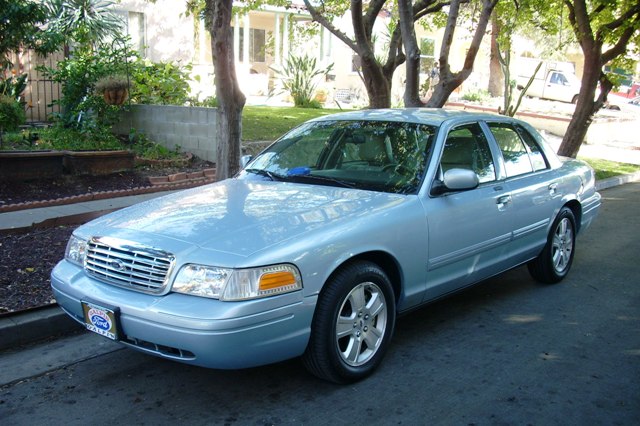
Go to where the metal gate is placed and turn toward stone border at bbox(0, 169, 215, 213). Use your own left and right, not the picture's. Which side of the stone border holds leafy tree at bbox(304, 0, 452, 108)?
left

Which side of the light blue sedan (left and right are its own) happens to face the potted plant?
right

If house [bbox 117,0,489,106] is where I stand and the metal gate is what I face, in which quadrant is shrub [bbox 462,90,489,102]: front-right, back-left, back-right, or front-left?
back-left

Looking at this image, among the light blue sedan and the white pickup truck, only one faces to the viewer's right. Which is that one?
the white pickup truck

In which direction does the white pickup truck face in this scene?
to the viewer's right

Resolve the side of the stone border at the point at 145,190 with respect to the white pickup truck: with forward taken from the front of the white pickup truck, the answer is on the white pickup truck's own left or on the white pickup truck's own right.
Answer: on the white pickup truck's own right

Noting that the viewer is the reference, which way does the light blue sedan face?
facing the viewer and to the left of the viewer

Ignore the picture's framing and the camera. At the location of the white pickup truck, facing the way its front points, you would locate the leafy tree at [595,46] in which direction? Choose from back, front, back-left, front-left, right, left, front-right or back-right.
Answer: right

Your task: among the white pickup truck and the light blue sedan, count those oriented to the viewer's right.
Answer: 1

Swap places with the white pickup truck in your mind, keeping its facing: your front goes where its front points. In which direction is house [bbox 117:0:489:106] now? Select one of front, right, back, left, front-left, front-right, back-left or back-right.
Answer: back-right

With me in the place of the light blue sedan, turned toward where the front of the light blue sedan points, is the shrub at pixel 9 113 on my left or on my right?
on my right

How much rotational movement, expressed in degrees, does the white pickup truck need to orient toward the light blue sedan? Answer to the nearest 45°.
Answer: approximately 90° to its right

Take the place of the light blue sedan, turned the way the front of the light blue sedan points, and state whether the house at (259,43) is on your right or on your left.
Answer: on your right

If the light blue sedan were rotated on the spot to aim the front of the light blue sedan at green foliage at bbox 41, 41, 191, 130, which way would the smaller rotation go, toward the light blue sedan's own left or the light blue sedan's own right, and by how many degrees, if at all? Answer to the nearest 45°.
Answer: approximately 90° to the light blue sedan's own right

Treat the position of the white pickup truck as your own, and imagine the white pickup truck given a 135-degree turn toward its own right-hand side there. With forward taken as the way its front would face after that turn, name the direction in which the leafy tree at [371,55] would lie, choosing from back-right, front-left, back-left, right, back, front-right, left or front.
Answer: front-left

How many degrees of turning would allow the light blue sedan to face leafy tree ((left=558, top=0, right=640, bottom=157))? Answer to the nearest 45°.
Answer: approximately 180°
